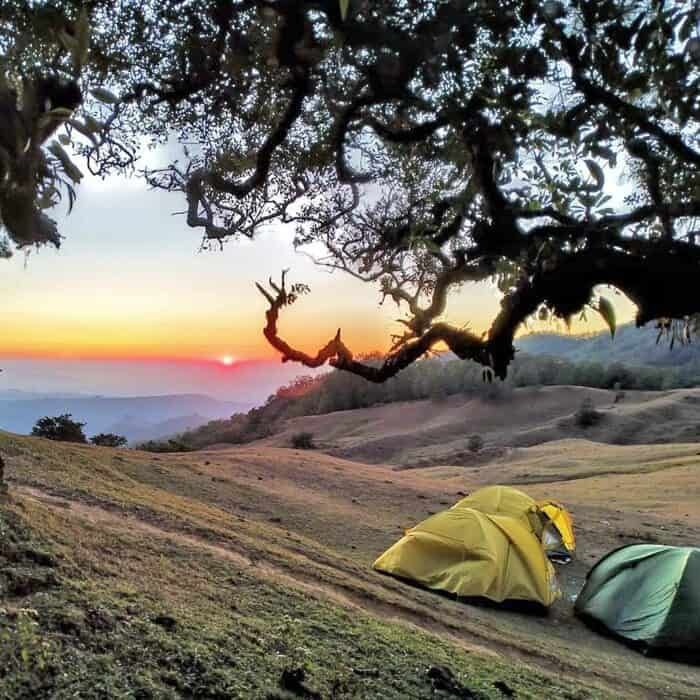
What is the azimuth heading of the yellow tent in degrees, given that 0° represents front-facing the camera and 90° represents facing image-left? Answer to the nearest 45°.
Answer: approximately 270°

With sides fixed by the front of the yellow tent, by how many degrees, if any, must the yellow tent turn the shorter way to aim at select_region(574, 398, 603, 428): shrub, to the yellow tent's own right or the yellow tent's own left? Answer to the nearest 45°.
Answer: approximately 90° to the yellow tent's own left

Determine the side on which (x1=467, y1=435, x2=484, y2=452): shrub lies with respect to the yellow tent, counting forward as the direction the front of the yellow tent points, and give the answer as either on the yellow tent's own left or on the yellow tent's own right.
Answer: on the yellow tent's own left

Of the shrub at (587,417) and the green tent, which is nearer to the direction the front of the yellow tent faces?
the green tent
